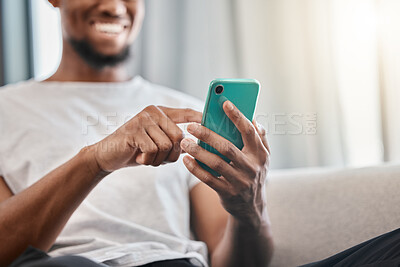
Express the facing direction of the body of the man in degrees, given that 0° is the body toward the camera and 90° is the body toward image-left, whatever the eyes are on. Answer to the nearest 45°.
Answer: approximately 0°

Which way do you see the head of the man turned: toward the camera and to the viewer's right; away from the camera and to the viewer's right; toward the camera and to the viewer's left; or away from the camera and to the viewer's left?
toward the camera and to the viewer's right
